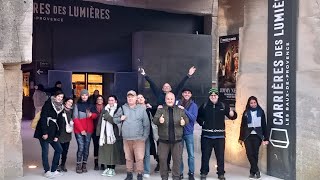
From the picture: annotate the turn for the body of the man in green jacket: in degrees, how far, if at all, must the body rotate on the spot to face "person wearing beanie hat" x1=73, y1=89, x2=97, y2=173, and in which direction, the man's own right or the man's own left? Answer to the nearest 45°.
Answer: approximately 135° to the man's own right

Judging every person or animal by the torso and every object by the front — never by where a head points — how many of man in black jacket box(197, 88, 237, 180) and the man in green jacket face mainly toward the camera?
2

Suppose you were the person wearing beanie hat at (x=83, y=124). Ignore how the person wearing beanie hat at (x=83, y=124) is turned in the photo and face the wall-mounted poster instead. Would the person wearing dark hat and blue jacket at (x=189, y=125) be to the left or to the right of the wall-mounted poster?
right

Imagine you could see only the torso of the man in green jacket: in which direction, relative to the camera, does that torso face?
toward the camera

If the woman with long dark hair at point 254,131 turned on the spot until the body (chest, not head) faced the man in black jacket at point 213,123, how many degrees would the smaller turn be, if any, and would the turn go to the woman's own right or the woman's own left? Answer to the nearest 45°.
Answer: approximately 45° to the woman's own right

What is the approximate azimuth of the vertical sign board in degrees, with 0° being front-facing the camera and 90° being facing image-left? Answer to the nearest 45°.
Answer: approximately 0°

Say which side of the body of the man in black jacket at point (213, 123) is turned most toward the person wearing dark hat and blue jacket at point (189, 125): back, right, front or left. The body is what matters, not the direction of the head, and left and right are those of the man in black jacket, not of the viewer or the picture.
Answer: right

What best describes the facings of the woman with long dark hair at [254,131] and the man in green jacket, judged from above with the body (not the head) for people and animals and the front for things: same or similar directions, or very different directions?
same or similar directions

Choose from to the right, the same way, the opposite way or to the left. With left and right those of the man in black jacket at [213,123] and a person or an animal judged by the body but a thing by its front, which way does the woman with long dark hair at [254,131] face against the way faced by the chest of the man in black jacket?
the same way

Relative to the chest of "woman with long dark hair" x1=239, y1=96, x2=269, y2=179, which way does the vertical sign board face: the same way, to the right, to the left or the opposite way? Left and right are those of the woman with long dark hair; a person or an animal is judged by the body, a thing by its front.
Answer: the same way

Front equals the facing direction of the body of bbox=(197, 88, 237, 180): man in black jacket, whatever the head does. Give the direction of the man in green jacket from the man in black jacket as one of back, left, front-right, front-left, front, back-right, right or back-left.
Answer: front-right
